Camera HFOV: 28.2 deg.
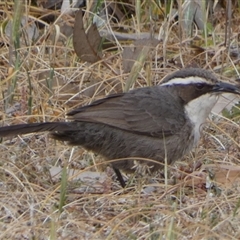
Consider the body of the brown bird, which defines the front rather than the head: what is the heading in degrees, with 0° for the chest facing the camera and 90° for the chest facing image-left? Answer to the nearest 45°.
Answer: approximately 270°

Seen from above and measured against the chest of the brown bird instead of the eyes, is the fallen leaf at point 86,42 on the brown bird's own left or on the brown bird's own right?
on the brown bird's own left
